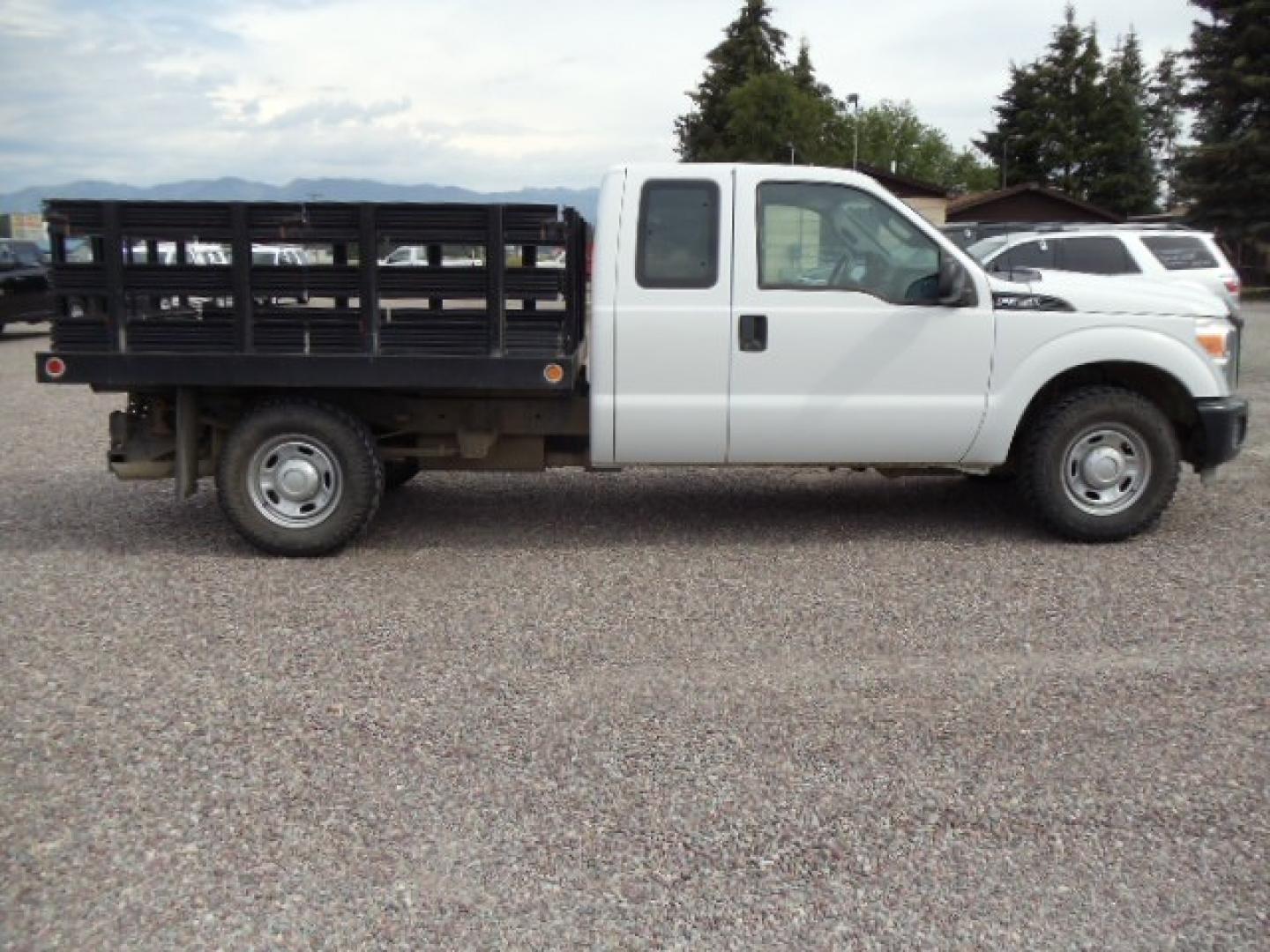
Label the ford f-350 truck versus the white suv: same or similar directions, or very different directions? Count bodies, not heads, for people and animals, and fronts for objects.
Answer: very different directions

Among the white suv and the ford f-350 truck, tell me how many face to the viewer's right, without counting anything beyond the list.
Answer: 1

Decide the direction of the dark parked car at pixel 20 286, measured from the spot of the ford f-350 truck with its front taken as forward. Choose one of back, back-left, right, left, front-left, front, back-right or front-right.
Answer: back-left

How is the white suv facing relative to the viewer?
to the viewer's left

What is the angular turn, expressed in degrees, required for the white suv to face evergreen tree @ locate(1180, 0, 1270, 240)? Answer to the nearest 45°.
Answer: approximately 90° to its right

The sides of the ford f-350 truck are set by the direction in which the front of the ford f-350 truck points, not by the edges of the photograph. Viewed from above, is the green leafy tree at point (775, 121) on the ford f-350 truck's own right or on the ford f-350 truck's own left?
on the ford f-350 truck's own left

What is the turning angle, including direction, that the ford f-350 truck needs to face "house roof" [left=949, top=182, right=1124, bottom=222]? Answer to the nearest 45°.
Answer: approximately 90° to its left

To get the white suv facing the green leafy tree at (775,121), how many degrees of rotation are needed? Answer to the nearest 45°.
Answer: approximately 90° to its right

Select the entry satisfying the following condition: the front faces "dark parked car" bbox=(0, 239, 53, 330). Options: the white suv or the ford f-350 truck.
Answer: the white suv

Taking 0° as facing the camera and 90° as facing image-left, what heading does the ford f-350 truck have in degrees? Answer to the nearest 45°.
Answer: approximately 270°

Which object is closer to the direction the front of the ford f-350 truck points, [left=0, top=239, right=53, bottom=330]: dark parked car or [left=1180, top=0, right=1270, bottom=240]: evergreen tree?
the evergreen tree
